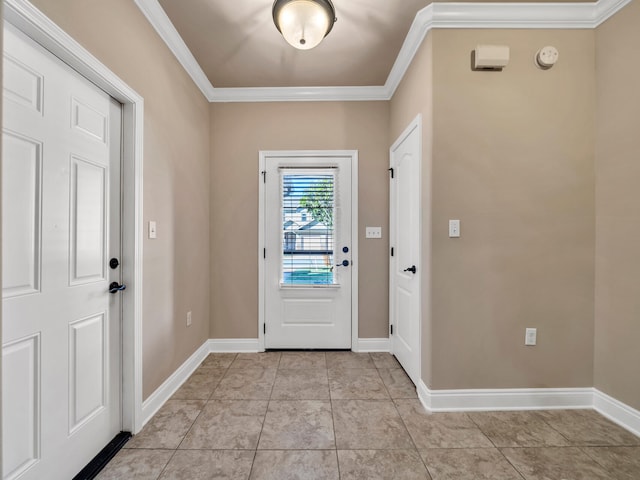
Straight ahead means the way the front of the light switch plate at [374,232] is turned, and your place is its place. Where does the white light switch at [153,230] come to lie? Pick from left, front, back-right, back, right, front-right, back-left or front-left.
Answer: front-right

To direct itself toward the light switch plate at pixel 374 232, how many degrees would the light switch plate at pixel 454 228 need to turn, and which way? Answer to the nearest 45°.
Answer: approximately 135° to its right

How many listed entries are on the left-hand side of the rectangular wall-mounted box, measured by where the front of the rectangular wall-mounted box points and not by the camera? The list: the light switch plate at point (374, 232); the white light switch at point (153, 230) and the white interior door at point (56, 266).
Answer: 0

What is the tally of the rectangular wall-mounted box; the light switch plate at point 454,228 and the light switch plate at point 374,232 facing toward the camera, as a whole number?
3

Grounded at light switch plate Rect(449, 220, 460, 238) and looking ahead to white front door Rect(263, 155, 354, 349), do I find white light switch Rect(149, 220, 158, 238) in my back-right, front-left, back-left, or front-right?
front-left

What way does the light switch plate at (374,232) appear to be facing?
toward the camera

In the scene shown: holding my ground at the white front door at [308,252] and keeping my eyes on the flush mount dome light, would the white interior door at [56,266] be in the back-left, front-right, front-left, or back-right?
front-right

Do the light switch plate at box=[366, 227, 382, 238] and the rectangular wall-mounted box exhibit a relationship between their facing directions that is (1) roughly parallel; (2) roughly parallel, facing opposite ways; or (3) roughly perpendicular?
roughly parallel

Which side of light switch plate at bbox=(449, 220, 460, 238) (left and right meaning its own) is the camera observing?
front

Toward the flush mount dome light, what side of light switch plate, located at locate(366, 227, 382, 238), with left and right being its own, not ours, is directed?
front

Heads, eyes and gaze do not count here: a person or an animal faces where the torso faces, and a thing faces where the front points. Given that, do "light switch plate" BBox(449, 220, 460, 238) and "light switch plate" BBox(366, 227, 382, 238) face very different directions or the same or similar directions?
same or similar directions

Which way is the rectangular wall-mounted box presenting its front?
toward the camera

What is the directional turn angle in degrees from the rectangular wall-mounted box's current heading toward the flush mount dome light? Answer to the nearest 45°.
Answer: approximately 45° to its right

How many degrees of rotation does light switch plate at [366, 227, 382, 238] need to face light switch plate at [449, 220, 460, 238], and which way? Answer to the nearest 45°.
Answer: approximately 45° to its left
